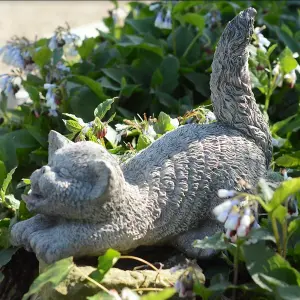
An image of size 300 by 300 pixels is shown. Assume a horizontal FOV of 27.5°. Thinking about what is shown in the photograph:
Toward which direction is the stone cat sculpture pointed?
to the viewer's left
